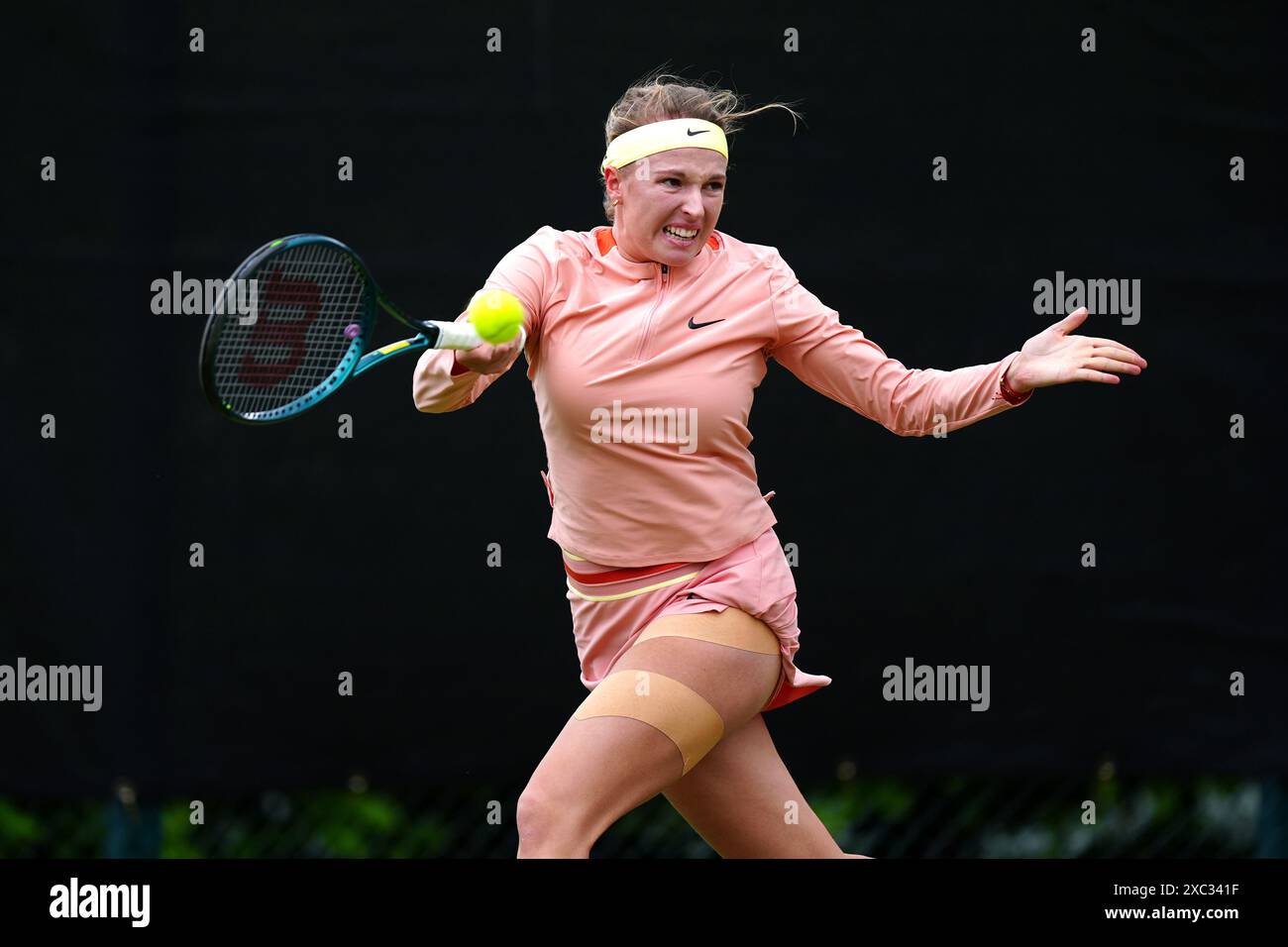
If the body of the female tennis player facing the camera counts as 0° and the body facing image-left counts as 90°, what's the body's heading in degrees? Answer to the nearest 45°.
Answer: approximately 0°
